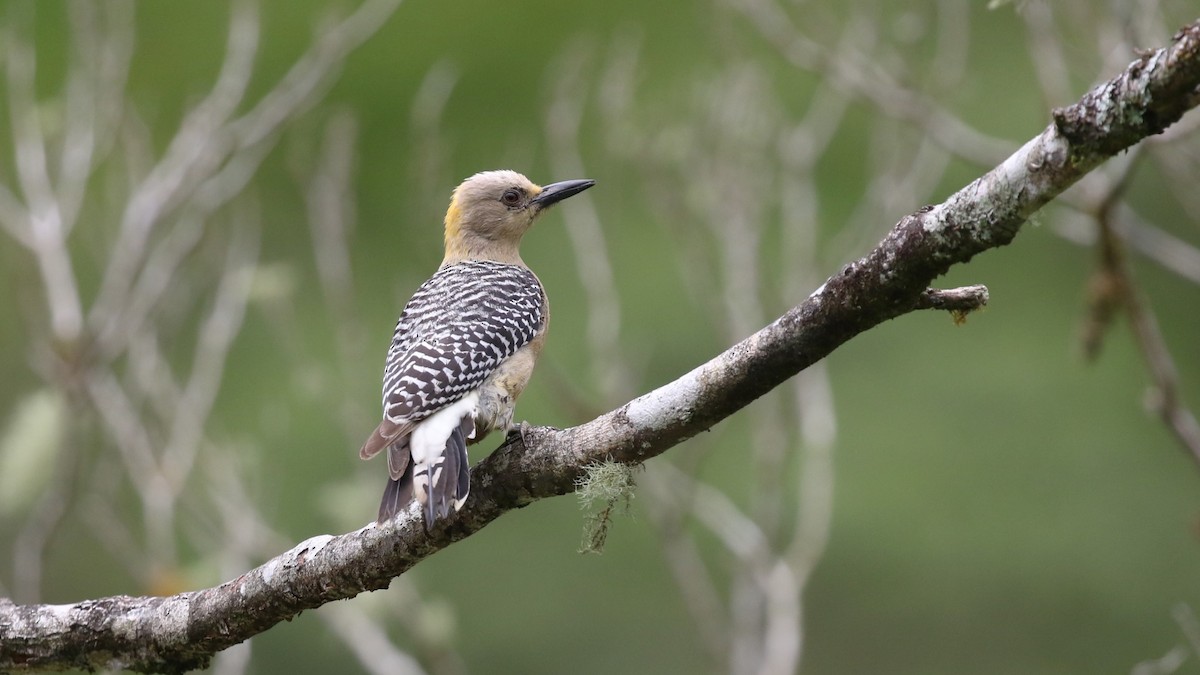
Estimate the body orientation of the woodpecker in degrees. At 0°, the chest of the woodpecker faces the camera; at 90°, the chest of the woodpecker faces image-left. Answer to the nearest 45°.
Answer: approximately 225°

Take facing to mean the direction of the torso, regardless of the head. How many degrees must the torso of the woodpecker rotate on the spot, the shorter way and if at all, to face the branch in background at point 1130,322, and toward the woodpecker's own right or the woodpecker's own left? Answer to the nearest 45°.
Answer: approximately 45° to the woodpecker's own right
